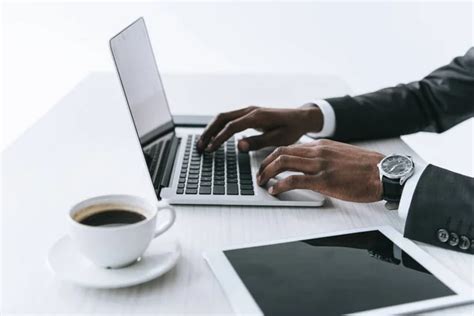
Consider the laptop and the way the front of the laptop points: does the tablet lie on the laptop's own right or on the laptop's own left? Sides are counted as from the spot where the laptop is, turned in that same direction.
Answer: on the laptop's own right

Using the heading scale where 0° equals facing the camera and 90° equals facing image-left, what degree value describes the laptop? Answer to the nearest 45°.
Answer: approximately 270°
